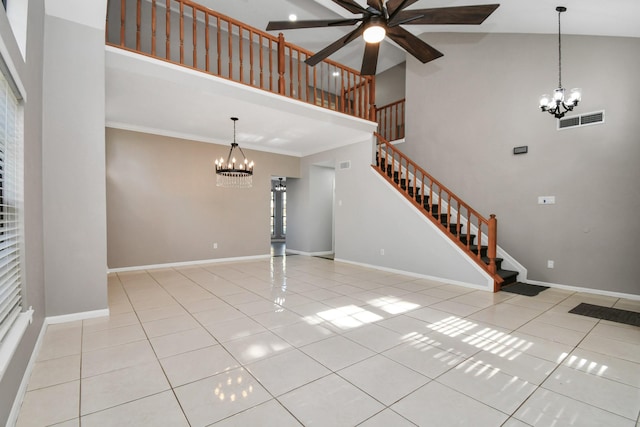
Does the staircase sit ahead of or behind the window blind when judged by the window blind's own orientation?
ahead

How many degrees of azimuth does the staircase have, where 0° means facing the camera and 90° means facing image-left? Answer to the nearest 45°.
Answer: approximately 315°

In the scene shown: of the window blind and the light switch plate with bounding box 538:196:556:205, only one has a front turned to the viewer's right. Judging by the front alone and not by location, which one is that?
the window blind

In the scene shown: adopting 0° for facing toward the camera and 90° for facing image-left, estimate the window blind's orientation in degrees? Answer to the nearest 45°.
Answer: approximately 270°

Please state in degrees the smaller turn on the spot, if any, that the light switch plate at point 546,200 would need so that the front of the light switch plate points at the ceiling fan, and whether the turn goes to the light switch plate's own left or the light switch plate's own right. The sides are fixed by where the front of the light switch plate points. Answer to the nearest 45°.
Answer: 0° — it already faces it

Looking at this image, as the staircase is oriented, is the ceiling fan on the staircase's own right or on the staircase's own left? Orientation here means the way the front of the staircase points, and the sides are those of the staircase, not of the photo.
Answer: on the staircase's own right

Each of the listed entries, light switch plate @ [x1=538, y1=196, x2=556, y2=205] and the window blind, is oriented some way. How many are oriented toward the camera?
1

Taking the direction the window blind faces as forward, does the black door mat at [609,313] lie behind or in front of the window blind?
in front

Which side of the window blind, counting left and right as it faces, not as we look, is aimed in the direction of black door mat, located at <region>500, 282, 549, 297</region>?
front

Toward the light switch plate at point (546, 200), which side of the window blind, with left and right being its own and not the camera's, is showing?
front

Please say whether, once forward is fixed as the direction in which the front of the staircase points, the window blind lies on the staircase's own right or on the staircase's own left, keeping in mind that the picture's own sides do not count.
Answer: on the staircase's own right

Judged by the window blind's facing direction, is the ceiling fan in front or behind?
in front
